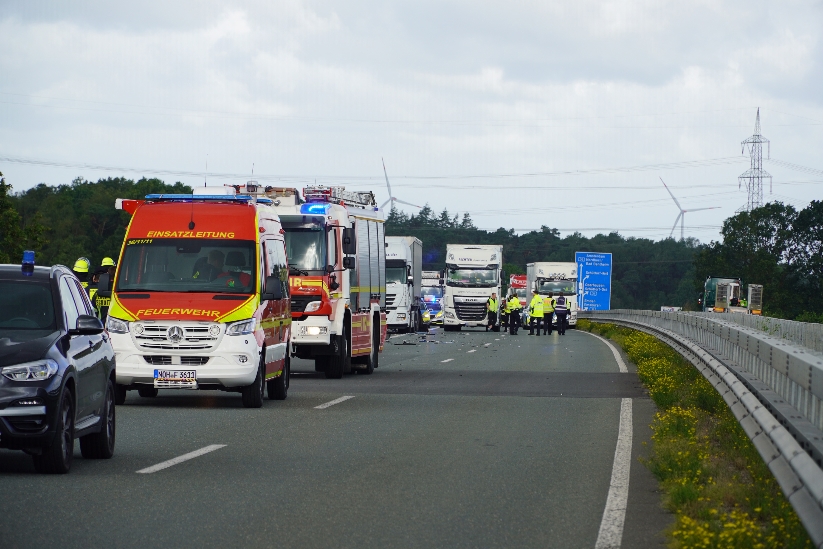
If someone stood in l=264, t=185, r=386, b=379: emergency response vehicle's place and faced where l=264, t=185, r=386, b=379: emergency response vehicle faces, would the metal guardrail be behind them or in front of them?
in front

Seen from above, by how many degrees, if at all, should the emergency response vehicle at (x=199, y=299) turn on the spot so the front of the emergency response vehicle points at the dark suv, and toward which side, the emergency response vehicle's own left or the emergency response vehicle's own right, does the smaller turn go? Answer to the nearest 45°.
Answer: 0° — it already faces it

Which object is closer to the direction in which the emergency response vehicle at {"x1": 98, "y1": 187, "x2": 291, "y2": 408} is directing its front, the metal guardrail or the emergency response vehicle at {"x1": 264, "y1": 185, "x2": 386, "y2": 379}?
the metal guardrail

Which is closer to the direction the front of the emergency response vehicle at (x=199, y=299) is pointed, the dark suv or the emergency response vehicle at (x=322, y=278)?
the dark suv

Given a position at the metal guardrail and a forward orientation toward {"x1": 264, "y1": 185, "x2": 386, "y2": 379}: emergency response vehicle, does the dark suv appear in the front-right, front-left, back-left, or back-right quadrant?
front-left

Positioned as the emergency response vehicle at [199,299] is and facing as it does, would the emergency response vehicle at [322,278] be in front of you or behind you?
behind

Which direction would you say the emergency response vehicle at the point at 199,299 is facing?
toward the camera

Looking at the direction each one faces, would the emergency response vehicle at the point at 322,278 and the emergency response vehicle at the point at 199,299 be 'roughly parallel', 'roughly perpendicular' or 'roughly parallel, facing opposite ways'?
roughly parallel

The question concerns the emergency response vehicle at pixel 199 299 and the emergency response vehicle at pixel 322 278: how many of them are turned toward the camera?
2

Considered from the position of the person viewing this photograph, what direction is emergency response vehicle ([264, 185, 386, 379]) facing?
facing the viewer
